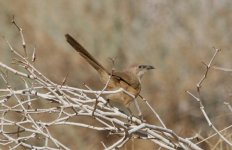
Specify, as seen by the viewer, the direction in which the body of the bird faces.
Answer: to the viewer's right
